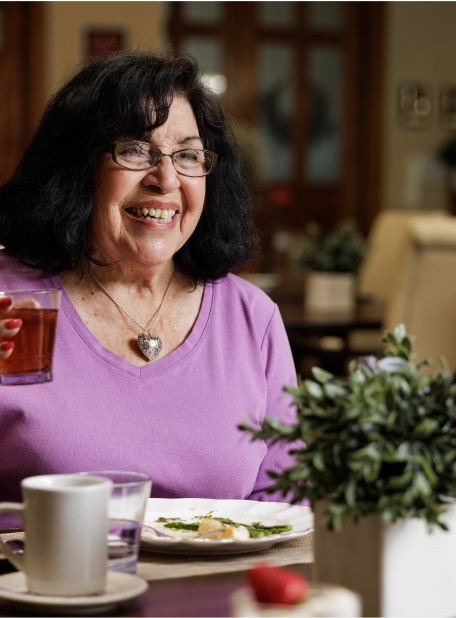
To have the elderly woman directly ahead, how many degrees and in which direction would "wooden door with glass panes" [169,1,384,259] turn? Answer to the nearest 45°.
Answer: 0° — it already faces them

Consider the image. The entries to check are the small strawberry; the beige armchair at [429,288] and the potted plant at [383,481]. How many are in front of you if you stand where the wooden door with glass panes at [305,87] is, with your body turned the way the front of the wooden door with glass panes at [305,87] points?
3

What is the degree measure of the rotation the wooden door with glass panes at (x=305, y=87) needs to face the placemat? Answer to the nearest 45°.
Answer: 0° — it already faces it

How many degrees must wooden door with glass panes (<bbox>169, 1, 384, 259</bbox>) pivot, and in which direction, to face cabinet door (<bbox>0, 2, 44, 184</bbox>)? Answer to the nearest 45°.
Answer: approximately 45° to its right

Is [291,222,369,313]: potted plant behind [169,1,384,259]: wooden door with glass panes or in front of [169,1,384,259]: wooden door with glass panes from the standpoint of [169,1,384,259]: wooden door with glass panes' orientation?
in front

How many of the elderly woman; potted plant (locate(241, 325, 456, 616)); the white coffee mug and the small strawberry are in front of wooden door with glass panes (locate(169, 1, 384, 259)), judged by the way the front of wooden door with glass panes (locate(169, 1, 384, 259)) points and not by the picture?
4

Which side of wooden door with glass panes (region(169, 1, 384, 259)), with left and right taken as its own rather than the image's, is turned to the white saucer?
front

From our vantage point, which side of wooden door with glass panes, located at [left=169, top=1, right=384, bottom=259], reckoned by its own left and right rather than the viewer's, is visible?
front

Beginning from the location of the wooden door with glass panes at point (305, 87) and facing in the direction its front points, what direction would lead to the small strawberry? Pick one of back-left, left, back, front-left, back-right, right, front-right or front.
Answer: front

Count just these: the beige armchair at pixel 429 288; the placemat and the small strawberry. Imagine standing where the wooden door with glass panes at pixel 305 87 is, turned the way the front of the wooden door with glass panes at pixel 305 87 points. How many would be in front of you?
3

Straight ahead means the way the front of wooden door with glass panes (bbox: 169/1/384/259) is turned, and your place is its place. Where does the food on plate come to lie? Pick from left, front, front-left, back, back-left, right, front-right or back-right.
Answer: front

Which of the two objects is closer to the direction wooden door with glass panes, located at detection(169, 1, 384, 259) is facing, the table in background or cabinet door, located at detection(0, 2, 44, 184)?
the table in background

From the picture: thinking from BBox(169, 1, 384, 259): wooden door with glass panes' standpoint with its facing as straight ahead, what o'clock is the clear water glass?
The clear water glass is roughly at 12 o'clock from the wooden door with glass panes.

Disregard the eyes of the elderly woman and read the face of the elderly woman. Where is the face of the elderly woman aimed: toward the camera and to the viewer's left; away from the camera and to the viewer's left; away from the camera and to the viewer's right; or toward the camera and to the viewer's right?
toward the camera and to the viewer's right
